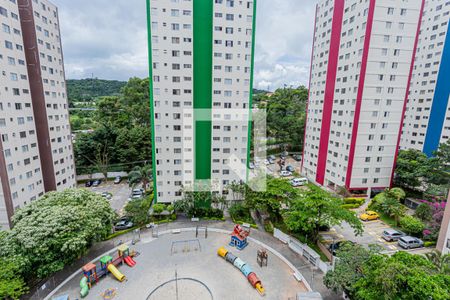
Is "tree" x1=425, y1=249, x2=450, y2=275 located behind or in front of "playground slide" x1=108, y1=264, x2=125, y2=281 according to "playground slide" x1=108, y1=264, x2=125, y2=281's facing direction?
in front

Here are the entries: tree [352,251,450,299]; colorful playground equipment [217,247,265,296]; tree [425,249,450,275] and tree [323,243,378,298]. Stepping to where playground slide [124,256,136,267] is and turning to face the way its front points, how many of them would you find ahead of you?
4

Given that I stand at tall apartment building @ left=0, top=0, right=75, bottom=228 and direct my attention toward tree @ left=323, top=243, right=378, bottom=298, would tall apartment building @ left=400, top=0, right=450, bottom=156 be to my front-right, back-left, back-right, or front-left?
front-left

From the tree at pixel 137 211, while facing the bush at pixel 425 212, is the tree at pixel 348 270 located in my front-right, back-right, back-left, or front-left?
front-right

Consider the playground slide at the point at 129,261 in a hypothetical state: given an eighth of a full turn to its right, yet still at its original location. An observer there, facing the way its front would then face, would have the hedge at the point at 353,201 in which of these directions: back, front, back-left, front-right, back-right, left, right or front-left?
left

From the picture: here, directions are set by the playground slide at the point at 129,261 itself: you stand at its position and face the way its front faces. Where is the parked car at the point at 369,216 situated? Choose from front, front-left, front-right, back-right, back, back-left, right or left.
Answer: front-left

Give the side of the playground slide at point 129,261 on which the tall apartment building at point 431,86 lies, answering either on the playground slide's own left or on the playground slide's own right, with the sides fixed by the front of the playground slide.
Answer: on the playground slide's own left

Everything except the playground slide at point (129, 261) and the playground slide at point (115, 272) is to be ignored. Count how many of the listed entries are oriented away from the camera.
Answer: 0

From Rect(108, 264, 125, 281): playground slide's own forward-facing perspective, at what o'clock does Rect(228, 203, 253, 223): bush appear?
The bush is roughly at 10 o'clock from the playground slide.

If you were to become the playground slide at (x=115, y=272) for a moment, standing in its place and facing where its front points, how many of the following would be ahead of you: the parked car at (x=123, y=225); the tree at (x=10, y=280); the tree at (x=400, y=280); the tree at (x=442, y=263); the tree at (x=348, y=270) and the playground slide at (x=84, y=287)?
3

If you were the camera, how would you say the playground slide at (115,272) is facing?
facing the viewer and to the right of the viewer

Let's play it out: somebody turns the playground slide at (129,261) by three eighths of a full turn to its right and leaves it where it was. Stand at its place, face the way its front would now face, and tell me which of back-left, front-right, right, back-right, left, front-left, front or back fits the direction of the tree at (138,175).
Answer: right

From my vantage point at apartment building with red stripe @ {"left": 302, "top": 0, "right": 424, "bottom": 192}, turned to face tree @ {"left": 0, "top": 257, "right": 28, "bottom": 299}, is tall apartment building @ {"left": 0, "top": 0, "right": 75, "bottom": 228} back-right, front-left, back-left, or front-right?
front-right

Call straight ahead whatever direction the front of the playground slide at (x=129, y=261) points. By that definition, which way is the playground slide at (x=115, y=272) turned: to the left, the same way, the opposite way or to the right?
the same way

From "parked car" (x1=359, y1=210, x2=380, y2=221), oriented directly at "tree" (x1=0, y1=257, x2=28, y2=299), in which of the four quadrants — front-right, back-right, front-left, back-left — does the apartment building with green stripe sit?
front-right
